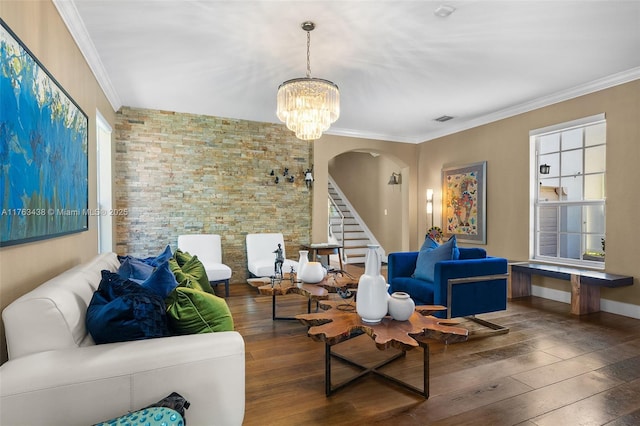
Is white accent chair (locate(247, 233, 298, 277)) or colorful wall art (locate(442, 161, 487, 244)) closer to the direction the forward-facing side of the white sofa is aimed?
the colorful wall art

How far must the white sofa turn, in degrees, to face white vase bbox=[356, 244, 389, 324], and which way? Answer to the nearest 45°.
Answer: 0° — it already faces it

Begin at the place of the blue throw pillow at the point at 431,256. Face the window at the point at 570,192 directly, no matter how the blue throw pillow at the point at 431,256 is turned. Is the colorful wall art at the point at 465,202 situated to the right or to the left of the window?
left

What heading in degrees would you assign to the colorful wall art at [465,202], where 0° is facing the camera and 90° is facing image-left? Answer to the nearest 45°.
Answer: approximately 45°

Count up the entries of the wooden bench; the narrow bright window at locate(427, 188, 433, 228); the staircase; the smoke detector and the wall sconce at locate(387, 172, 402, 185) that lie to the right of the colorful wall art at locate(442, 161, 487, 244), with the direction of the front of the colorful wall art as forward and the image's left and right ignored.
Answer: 3

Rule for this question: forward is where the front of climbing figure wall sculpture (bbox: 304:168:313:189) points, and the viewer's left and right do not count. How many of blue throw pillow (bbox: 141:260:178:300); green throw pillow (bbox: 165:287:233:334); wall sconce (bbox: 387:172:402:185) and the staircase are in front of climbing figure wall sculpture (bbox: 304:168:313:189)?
2

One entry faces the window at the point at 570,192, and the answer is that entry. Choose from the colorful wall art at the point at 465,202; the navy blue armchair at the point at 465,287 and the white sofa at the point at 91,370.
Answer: the white sofa

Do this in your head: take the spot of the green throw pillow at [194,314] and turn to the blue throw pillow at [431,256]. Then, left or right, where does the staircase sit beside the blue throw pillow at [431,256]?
left

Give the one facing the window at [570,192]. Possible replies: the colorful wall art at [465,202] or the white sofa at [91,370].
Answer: the white sofa

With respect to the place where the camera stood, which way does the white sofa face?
facing to the right of the viewer

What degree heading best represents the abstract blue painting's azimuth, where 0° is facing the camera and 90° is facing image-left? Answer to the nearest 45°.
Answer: approximately 270°
